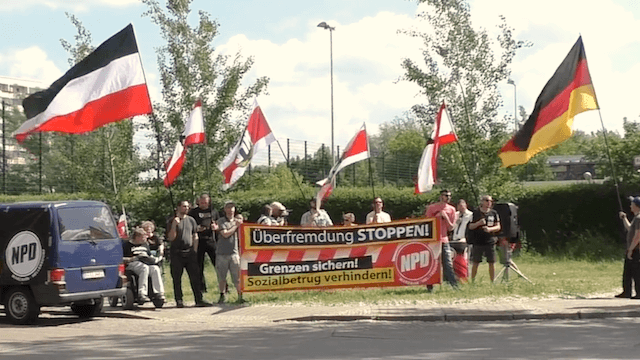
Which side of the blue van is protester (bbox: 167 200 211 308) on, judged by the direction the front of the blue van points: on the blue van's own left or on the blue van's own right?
on the blue van's own right

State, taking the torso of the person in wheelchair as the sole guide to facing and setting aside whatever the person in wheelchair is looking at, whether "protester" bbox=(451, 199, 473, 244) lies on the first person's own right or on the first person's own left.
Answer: on the first person's own left

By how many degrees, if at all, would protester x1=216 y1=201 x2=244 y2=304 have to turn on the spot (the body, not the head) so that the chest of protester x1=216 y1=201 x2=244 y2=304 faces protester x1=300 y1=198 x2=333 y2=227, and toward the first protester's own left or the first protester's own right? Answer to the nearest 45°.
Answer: approximately 135° to the first protester's own left

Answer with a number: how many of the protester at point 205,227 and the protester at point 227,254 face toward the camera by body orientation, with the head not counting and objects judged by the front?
2

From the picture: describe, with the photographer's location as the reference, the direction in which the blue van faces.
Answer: facing away from the viewer and to the left of the viewer

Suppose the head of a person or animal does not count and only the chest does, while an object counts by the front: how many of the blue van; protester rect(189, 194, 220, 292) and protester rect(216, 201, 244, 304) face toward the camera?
2

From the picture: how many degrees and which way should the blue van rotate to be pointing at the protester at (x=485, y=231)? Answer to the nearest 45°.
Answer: approximately 135° to its right

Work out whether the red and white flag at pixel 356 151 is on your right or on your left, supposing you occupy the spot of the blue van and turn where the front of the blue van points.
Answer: on your right

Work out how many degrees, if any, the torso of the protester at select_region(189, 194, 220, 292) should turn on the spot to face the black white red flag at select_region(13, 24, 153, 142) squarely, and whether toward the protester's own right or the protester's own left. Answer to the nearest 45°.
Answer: approximately 45° to the protester's own right
